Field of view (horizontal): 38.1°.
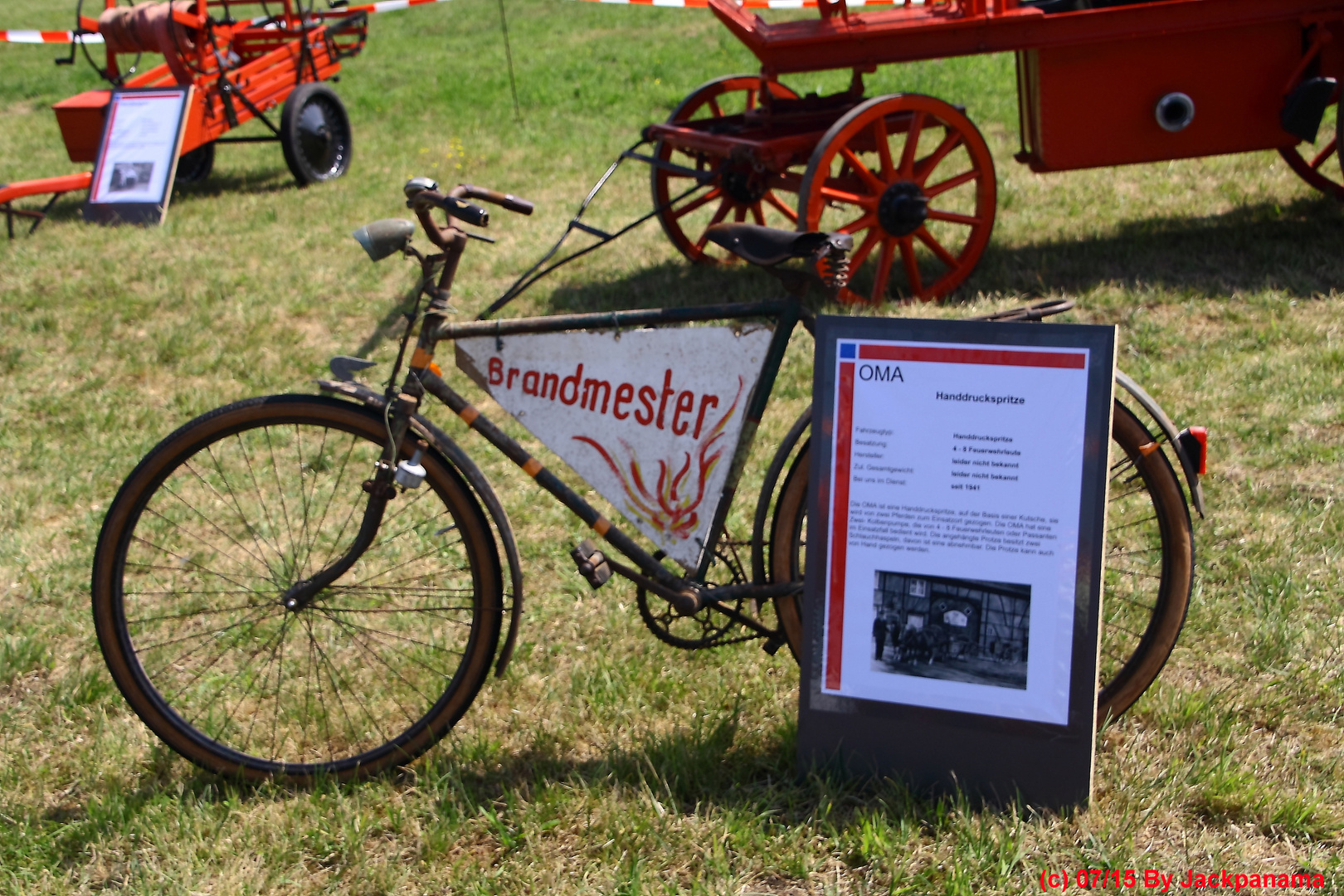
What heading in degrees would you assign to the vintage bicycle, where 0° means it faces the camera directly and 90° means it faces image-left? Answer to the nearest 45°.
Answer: approximately 90°

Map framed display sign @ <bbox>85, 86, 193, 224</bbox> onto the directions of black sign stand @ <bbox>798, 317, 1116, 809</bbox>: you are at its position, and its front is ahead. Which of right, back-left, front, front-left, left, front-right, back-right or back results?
back-right

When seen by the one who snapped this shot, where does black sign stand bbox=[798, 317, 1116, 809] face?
facing the viewer

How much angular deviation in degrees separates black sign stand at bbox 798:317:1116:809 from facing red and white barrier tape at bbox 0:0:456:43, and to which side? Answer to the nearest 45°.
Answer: approximately 135° to its right

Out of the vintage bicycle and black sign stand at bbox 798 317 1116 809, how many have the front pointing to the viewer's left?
1

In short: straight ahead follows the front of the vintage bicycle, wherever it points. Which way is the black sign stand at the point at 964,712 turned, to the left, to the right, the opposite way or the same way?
to the left

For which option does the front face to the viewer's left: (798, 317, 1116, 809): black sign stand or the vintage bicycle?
the vintage bicycle
